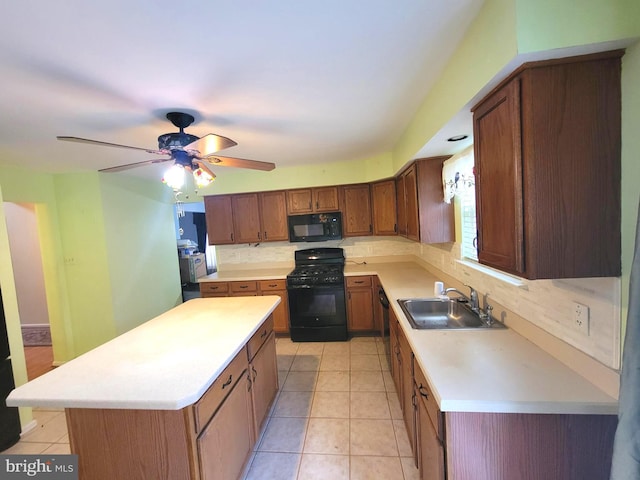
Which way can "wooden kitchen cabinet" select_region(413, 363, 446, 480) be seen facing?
to the viewer's left

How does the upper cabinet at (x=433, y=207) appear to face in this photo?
to the viewer's left

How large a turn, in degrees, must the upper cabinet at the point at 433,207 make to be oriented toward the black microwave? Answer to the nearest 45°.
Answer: approximately 45° to its right

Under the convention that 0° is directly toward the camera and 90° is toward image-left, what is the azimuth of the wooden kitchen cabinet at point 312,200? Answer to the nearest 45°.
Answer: approximately 0°

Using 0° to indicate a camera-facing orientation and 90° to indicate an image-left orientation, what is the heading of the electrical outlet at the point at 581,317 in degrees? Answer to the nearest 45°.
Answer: approximately 45°

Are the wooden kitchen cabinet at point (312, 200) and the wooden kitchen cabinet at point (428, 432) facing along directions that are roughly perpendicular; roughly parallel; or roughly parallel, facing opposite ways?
roughly perpendicular

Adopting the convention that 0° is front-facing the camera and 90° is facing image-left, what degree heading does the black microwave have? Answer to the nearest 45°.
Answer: approximately 0°
